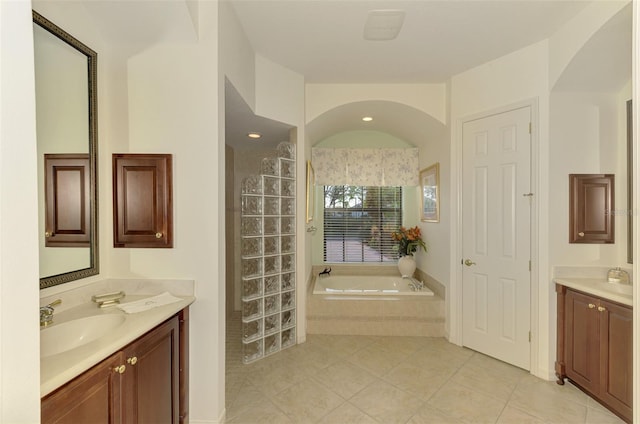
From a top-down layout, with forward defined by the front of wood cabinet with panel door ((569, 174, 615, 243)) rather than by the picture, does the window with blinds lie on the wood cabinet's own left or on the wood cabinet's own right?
on the wood cabinet's own right

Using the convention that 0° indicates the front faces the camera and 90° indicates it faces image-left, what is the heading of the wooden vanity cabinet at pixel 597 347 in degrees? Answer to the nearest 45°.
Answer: approximately 45°

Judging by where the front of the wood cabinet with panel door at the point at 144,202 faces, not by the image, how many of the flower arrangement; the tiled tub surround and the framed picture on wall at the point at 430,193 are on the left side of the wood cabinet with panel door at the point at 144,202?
3

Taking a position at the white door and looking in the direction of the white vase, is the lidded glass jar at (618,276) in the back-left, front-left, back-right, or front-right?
back-right

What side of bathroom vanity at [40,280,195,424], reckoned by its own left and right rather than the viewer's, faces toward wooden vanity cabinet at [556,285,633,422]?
front

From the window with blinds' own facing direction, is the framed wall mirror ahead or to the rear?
ahead

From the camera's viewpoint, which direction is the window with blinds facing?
toward the camera

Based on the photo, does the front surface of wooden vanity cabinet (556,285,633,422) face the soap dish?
yes

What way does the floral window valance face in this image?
toward the camera

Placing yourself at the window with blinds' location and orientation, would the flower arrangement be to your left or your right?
on your left

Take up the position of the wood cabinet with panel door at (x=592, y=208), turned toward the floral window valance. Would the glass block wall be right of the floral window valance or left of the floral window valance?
left
